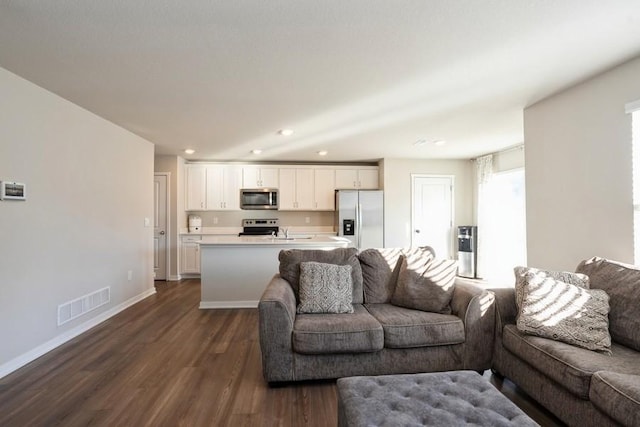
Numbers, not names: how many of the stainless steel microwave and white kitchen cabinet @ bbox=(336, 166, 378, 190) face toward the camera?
2

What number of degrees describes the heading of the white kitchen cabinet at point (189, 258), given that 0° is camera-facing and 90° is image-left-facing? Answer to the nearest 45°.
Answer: approximately 0°

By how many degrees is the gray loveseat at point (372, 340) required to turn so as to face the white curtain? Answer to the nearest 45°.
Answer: approximately 135° to its left

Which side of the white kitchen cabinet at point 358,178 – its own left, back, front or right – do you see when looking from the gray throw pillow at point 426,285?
front

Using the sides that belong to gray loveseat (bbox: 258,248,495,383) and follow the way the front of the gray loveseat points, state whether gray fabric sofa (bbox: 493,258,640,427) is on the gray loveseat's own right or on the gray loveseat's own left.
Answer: on the gray loveseat's own left

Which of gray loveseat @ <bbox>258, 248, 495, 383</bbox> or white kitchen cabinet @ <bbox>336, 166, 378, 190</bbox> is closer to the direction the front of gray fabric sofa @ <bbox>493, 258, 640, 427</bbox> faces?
the gray loveseat

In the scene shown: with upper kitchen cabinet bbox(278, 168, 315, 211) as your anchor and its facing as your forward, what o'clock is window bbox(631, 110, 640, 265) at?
The window is roughly at 11 o'clock from the upper kitchen cabinet.

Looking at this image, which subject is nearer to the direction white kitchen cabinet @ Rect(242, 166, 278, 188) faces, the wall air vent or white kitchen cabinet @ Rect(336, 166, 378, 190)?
the wall air vent

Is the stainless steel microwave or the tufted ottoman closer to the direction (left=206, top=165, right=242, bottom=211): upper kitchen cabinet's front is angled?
the tufted ottoman
